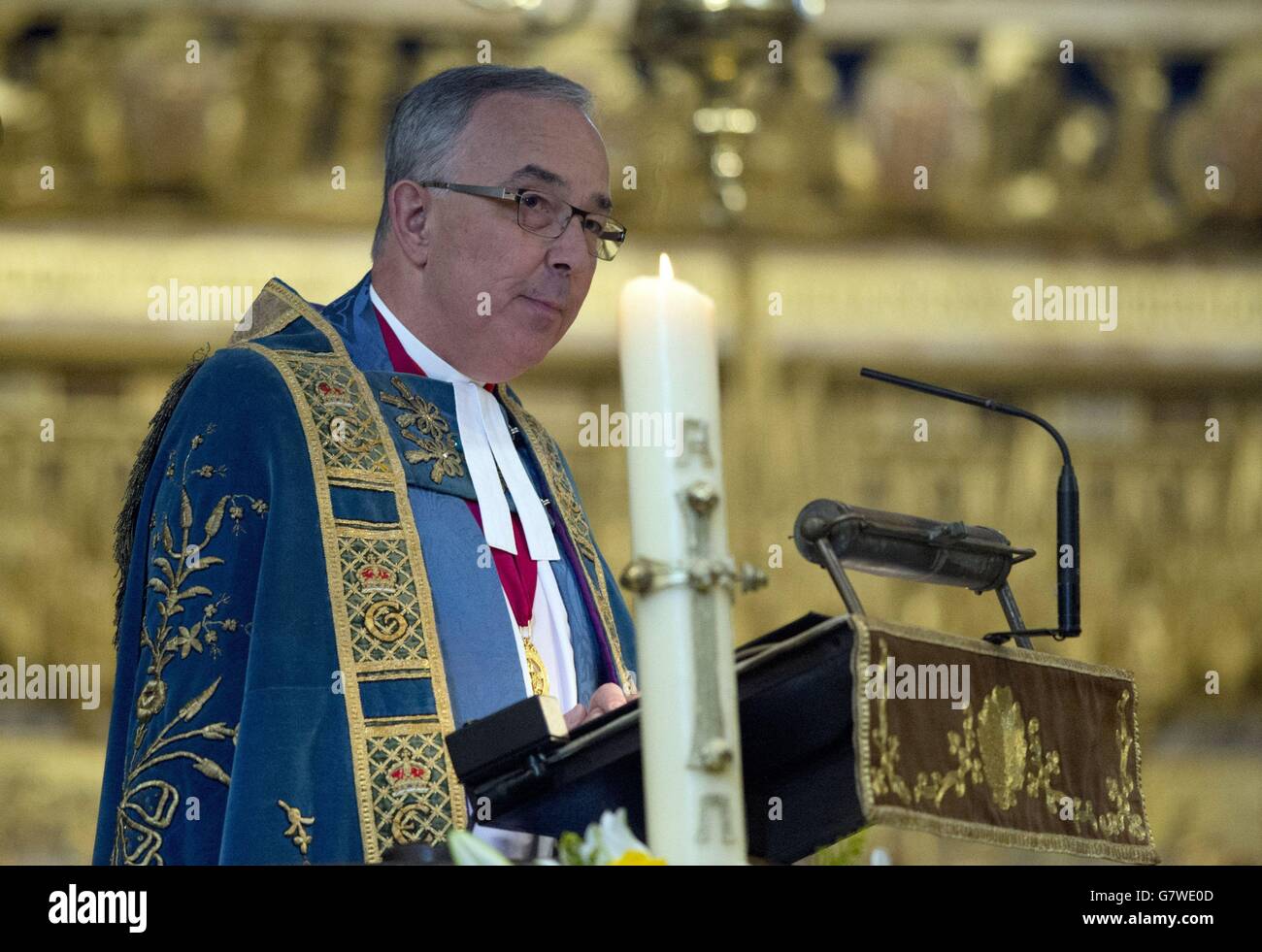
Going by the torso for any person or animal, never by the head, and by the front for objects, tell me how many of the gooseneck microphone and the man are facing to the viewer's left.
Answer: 1

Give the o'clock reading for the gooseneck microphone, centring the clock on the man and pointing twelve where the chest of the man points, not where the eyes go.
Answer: The gooseneck microphone is roughly at 12 o'clock from the man.

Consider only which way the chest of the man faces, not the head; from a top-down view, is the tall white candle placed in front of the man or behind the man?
in front

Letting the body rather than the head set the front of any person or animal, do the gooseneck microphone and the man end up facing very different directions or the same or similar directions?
very different directions

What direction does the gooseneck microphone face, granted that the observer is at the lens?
facing to the left of the viewer

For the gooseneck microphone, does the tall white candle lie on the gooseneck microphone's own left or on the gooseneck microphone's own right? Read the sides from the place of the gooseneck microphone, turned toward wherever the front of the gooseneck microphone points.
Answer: on the gooseneck microphone's own left

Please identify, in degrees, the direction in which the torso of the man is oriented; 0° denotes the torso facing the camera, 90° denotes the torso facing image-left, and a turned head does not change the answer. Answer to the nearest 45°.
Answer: approximately 315°

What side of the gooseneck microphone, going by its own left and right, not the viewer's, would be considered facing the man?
front

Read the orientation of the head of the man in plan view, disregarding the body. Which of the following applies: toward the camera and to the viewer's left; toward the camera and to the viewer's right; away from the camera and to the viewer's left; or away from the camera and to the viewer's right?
toward the camera and to the viewer's right
